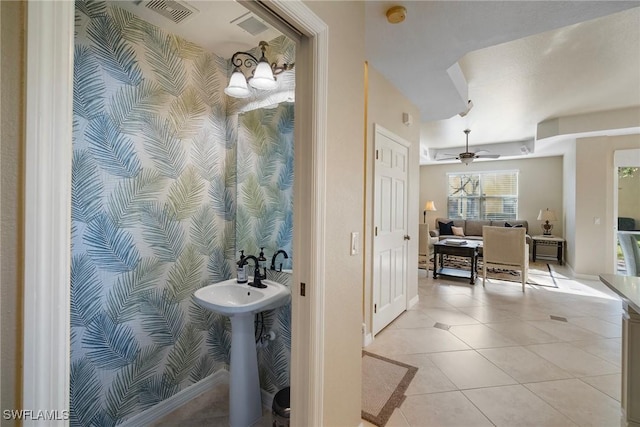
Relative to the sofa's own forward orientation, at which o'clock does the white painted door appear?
The white painted door is roughly at 12 o'clock from the sofa.

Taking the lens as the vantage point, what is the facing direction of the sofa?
facing the viewer

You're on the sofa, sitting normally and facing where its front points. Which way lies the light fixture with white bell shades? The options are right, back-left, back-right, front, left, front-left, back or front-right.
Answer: front

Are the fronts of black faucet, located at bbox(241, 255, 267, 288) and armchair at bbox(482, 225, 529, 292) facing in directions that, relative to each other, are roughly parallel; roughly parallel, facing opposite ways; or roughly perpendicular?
roughly parallel, facing opposite ways

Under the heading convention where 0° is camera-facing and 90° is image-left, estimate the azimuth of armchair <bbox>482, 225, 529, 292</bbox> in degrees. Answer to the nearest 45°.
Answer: approximately 180°

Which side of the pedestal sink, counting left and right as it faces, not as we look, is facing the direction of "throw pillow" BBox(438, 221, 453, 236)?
back

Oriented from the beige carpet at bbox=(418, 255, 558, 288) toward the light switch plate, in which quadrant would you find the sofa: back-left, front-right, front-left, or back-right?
back-right

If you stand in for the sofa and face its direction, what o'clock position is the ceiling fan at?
The ceiling fan is roughly at 12 o'clock from the sofa.

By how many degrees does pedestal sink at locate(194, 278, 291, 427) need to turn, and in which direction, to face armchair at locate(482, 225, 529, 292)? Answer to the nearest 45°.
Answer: approximately 180°

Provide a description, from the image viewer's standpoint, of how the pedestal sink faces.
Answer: facing the viewer and to the left of the viewer

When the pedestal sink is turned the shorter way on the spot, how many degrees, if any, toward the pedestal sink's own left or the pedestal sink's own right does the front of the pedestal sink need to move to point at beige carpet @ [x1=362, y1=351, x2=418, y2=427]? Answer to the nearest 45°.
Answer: approximately 135° to the pedestal sink's own left

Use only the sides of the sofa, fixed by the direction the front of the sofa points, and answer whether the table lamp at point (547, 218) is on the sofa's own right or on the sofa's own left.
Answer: on the sofa's own left

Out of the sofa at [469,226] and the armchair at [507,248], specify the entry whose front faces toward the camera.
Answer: the sofa
